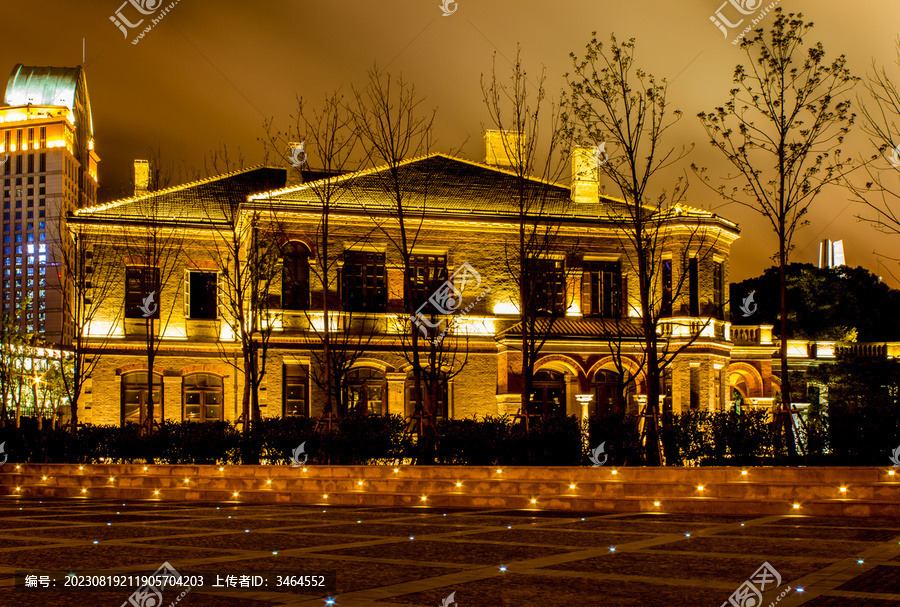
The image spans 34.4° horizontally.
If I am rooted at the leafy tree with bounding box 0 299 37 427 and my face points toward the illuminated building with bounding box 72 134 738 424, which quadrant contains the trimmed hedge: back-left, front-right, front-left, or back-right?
front-right

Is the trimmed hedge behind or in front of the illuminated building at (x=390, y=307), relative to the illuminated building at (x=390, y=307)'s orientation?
in front

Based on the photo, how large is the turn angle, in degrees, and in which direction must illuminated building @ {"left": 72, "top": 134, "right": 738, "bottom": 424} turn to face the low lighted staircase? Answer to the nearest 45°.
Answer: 0° — it already faces it

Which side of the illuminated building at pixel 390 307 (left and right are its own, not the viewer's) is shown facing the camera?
front

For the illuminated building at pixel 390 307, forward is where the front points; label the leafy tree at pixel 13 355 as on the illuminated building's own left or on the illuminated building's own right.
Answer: on the illuminated building's own right

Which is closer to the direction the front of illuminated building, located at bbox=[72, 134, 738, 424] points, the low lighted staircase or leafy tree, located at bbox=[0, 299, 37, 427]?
the low lighted staircase

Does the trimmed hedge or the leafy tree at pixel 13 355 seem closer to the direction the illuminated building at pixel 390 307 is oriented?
the trimmed hedge
